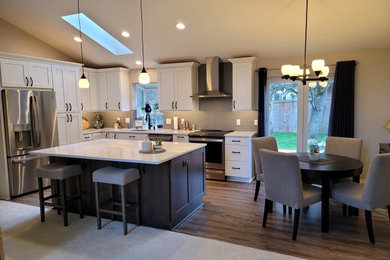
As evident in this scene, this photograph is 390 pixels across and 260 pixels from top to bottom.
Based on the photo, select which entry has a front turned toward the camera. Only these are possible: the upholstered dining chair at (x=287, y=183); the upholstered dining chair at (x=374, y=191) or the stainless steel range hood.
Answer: the stainless steel range hood

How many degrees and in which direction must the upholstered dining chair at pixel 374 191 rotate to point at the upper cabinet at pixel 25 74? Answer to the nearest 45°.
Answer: approximately 45° to its left

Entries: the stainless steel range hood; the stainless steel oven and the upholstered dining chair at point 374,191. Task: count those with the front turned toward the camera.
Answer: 2

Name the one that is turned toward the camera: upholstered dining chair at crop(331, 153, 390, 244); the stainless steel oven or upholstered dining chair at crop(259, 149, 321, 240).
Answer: the stainless steel oven

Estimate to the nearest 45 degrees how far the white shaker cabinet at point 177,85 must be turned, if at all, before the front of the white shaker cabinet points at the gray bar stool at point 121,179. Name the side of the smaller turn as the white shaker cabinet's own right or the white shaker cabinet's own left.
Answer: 0° — it already faces it

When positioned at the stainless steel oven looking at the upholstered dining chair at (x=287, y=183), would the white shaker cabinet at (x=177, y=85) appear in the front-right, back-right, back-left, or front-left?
back-right

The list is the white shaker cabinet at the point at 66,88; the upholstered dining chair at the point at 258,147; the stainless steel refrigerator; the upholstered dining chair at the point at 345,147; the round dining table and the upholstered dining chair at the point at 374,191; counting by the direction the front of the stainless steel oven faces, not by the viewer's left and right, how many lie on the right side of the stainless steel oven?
2

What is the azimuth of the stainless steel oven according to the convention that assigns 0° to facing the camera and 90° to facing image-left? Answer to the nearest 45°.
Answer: approximately 0°

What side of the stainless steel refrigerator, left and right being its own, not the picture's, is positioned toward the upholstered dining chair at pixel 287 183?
front

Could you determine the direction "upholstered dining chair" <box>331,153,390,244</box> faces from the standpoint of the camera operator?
facing away from the viewer and to the left of the viewer
